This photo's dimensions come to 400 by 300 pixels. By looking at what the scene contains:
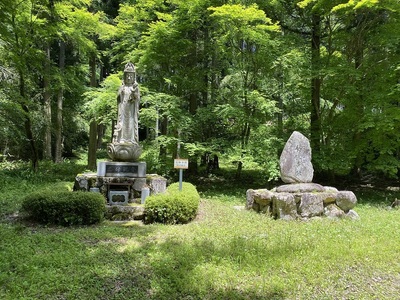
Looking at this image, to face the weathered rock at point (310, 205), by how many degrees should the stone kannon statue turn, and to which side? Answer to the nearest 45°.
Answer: approximately 45° to its left

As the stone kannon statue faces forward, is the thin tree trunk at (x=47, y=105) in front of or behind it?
behind

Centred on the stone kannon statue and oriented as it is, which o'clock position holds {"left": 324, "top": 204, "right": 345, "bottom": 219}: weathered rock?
The weathered rock is roughly at 10 o'clock from the stone kannon statue.

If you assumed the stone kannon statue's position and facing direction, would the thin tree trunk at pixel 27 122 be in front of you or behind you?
behind

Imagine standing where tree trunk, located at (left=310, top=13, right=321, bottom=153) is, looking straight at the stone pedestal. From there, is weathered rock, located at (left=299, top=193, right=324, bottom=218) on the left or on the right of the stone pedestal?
left

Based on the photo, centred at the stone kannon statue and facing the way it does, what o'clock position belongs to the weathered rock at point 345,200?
The weathered rock is roughly at 10 o'clock from the stone kannon statue.

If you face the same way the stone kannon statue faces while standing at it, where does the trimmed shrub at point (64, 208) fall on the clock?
The trimmed shrub is roughly at 1 o'clock from the stone kannon statue.

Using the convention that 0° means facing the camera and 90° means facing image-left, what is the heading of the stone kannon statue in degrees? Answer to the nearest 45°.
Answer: approximately 0°

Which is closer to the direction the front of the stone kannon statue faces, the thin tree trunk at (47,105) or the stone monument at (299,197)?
the stone monument

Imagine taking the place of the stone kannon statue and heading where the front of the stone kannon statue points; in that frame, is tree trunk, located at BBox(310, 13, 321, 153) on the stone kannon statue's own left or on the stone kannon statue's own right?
on the stone kannon statue's own left

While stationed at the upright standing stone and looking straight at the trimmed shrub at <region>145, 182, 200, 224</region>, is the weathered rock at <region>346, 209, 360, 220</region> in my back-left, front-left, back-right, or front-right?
back-left

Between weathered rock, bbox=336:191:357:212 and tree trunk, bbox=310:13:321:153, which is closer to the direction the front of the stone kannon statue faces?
the weathered rock

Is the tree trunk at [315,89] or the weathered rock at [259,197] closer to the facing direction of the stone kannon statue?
the weathered rock
